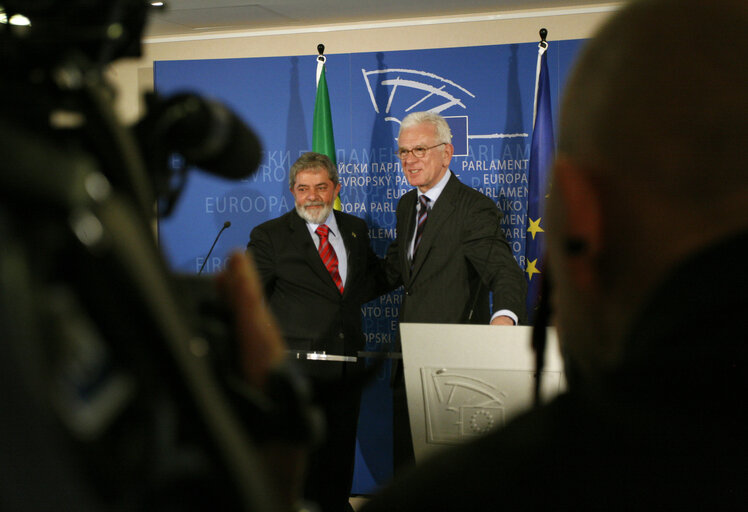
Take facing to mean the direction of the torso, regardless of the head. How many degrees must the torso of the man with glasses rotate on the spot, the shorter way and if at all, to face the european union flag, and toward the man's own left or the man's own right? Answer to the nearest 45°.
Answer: approximately 180°

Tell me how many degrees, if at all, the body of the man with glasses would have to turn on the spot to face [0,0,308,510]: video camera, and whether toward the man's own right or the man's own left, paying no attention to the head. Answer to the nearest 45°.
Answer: approximately 45° to the man's own left

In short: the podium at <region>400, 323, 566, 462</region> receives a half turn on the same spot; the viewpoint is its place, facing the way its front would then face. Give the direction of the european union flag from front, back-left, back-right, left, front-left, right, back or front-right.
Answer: front

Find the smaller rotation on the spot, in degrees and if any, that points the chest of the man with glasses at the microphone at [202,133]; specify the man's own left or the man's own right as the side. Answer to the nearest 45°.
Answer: approximately 45° to the man's own left

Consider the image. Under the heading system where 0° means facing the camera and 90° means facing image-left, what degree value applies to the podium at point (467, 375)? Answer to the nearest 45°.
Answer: approximately 0°

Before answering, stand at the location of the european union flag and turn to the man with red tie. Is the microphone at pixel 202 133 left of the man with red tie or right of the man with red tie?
left

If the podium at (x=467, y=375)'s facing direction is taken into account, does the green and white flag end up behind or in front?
behind

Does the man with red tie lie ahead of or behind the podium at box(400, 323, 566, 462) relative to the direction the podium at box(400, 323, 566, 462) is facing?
behind

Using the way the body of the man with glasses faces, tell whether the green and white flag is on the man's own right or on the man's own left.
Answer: on the man's own right

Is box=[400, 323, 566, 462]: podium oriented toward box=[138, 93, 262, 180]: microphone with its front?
yes

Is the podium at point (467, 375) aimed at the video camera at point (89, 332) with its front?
yes

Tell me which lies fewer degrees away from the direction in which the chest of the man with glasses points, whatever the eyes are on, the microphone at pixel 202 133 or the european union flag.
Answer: the microphone

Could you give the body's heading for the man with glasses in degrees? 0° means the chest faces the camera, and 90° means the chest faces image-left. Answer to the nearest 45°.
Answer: approximately 45°

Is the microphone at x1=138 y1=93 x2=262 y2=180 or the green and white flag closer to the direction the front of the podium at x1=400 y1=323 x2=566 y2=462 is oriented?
the microphone
